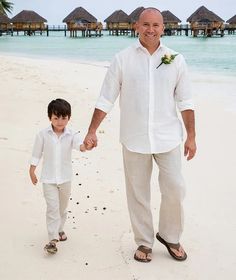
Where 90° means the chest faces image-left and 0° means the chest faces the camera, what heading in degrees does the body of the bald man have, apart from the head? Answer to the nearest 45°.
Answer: approximately 0°

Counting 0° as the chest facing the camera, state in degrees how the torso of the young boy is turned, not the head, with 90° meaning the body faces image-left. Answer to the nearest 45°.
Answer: approximately 0°

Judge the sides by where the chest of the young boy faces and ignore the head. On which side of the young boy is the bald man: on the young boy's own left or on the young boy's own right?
on the young boy's own left

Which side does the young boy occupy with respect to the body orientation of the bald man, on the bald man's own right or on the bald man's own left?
on the bald man's own right

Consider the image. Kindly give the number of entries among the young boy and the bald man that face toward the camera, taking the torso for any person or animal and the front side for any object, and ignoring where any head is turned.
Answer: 2
